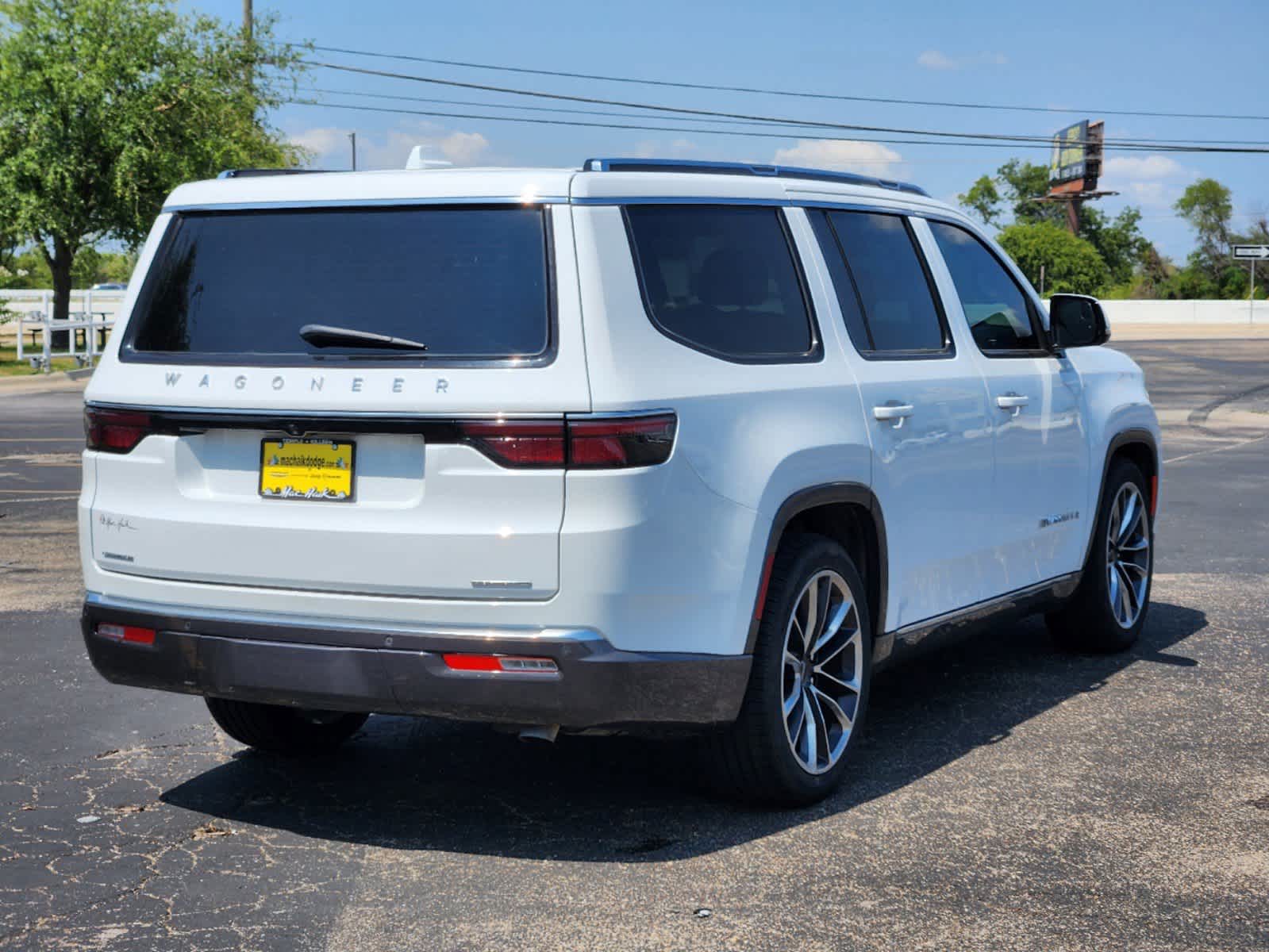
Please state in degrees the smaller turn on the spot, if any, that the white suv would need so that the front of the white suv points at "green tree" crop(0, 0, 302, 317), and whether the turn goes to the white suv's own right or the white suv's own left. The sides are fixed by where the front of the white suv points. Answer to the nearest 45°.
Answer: approximately 45° to the white suv's own left

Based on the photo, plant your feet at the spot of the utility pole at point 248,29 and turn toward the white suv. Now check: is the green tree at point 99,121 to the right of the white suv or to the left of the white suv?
right

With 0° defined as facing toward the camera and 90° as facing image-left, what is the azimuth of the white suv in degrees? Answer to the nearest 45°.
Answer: approximately 225°

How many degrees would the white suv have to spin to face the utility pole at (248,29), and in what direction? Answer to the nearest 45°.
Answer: approximately 45° to its left
